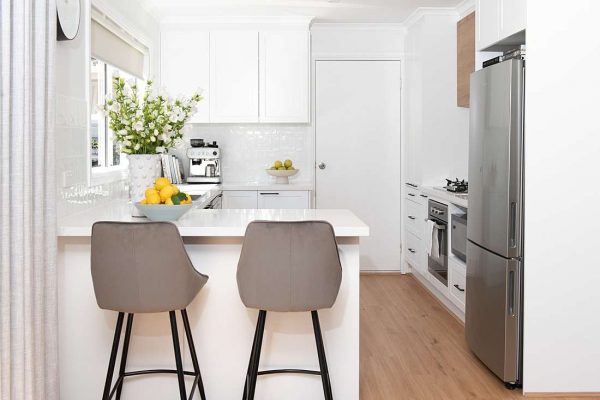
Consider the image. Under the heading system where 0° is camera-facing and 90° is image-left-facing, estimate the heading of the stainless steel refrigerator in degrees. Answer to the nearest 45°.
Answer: approximately 45°

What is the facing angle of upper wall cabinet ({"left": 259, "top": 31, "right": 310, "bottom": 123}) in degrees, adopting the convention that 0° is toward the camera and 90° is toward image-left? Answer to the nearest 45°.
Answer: approximately 0°

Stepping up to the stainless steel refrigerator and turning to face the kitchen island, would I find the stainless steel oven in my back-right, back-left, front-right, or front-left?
back-right

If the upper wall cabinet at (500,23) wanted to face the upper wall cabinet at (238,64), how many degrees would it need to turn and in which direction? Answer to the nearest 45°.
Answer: approximately 90° to its right

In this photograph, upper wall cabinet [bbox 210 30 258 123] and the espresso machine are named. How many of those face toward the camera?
2

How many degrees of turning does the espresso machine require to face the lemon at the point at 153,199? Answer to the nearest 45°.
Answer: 0° — it already faces it

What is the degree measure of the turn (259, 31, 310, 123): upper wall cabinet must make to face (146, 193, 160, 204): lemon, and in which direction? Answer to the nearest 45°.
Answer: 0° — it already faces it
